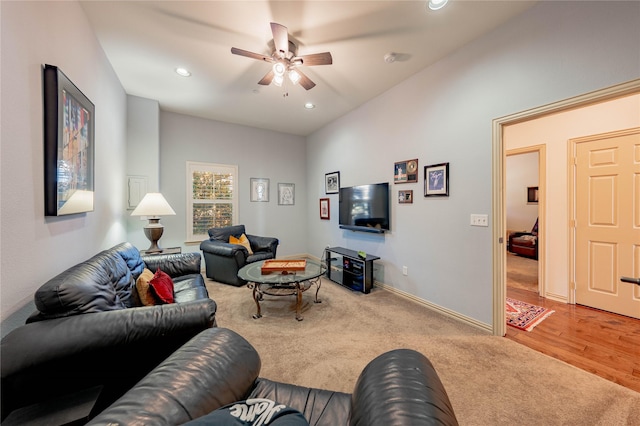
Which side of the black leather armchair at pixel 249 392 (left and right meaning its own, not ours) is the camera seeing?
back

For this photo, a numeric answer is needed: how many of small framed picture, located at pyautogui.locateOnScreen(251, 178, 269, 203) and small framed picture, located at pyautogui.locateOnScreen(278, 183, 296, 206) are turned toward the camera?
2

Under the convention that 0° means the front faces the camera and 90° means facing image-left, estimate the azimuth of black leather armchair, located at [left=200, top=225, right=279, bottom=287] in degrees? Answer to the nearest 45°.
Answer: approximately 315°

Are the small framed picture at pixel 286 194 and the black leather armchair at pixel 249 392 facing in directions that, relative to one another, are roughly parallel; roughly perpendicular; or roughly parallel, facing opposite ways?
roughly parallel, facing opposite ways

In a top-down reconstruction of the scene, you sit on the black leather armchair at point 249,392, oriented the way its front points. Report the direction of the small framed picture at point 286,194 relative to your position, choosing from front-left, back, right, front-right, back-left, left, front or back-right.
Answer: front

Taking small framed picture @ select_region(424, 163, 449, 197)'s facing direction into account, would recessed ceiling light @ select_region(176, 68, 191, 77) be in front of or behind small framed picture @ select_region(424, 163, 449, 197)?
in front

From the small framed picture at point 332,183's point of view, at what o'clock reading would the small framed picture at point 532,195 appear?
the small framed picture at point 532,195 is roughly at 7 o'clock from the small framed picture at point 332,183.

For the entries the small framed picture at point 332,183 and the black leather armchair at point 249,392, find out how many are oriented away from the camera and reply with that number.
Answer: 1

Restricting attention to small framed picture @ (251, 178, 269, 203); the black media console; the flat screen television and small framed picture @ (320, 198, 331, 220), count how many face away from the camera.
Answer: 0

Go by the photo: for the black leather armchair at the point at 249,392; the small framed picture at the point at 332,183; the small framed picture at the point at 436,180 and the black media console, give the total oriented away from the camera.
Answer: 1

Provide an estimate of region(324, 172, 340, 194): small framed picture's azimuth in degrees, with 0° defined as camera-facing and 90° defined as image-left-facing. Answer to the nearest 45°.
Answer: approximately 45°

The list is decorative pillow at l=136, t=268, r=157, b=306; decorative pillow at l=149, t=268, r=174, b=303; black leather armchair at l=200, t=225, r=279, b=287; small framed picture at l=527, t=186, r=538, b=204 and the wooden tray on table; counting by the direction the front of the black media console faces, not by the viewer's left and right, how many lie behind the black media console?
1

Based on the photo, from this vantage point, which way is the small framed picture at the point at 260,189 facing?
toward the camera

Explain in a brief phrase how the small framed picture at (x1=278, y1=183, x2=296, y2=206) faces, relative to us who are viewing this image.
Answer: facing the viewer

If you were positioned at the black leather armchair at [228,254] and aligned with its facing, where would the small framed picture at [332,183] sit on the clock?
The small framed picture is roughly at 10 o'clock from the black leather armchair.

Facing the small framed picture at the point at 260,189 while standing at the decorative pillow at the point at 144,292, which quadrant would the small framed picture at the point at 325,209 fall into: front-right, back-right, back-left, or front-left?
front-right

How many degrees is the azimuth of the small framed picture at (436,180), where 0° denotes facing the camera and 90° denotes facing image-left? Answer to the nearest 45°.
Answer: approximately 45°

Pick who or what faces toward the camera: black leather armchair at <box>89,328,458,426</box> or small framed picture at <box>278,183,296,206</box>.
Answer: the small framed picture
